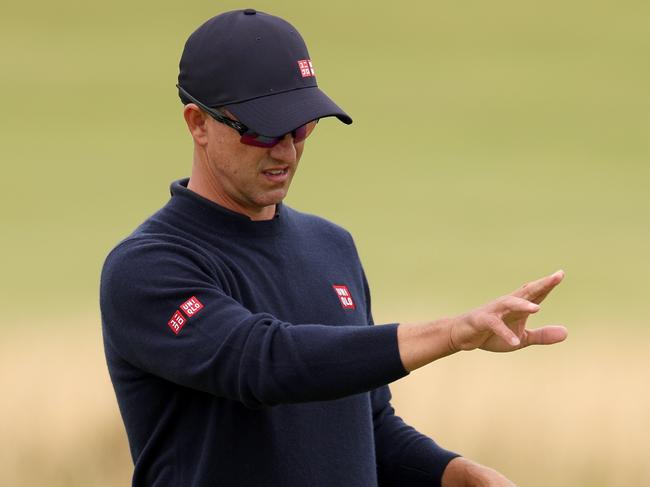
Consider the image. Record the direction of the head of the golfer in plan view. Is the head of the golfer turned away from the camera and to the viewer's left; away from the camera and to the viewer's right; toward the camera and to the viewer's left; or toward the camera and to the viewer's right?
toward the camera and to the viewer's right
